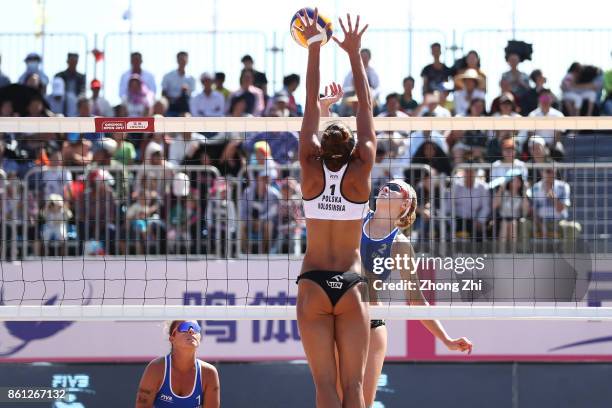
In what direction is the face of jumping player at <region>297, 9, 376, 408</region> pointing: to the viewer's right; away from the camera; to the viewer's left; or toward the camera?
away from the camera

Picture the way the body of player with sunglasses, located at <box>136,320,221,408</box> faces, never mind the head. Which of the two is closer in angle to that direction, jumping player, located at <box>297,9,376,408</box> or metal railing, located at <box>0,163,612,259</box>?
the jumping player

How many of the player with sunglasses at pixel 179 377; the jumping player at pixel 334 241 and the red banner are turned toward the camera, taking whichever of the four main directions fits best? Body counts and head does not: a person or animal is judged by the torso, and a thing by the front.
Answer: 2

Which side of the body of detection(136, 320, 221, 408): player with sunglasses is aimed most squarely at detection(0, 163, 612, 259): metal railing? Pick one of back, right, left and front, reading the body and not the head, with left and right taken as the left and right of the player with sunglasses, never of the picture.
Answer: back

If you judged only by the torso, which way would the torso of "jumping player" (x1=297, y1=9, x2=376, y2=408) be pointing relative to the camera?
away from the camera

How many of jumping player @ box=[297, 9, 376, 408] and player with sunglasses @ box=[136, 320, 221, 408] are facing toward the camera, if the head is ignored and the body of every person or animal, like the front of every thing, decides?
1

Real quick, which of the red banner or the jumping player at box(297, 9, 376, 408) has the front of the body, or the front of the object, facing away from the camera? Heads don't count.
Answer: the jumping player
